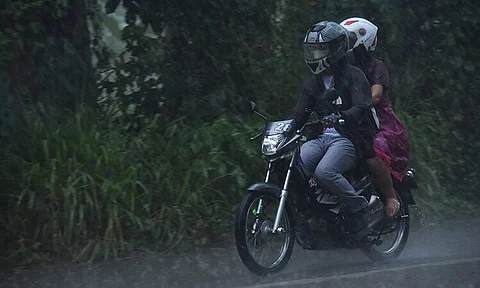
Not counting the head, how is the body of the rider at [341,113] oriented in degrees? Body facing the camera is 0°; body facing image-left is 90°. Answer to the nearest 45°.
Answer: approximately 45°
